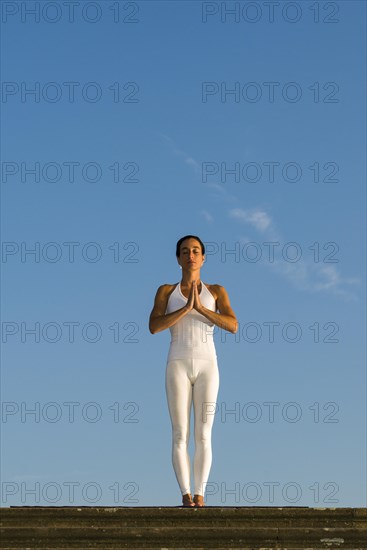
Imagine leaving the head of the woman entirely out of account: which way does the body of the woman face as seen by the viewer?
toward the camera
